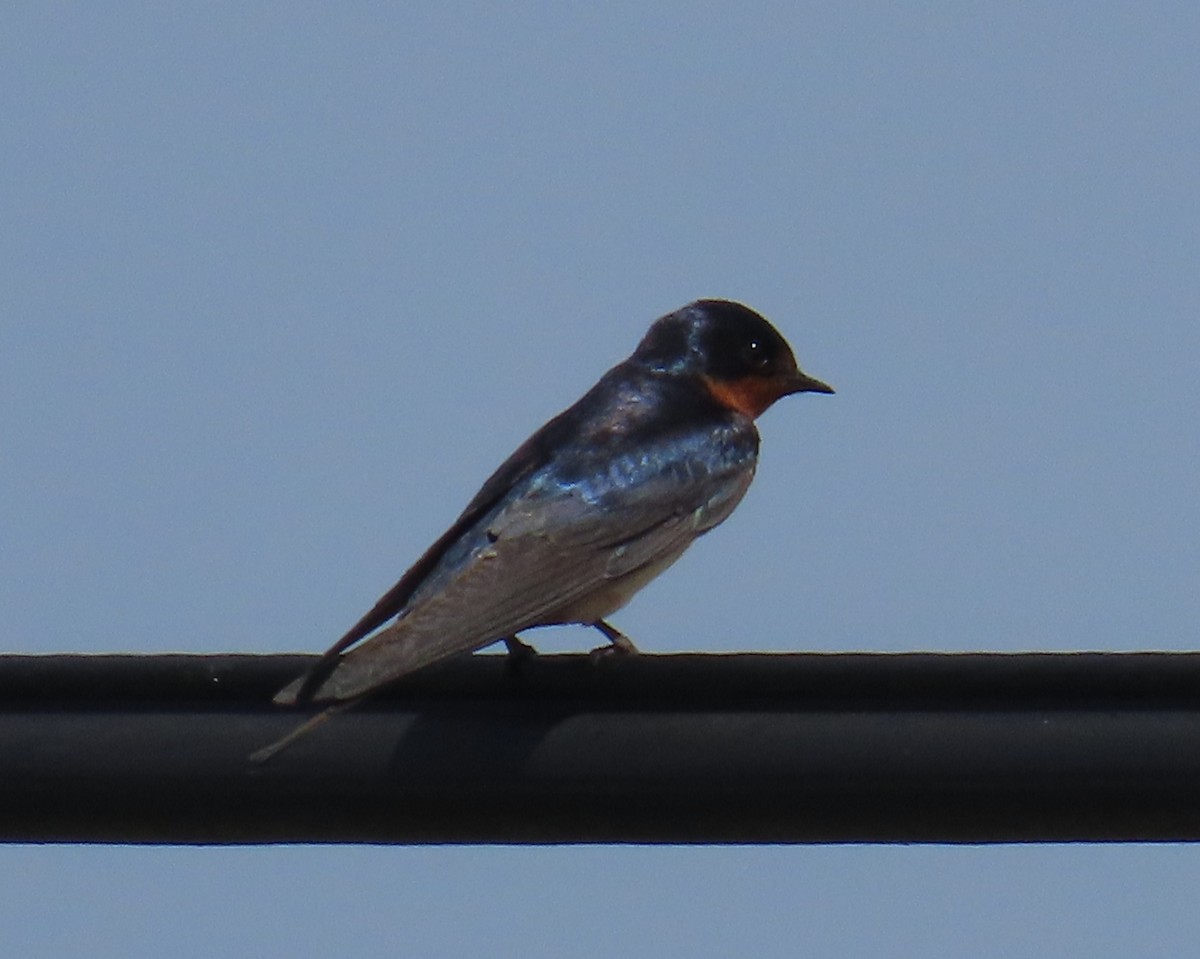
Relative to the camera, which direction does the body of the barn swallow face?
to the viewer's right
